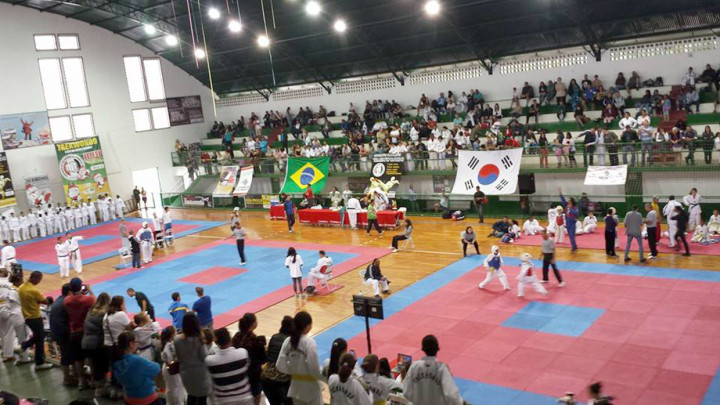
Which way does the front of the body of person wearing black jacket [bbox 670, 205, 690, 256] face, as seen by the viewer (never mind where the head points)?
to the viewer's left

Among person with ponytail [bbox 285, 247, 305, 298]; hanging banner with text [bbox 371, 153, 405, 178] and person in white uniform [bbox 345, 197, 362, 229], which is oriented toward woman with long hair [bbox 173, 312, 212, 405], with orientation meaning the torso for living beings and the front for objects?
the hanging banner with text

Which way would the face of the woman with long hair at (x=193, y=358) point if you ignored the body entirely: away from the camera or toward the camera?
away from the camera

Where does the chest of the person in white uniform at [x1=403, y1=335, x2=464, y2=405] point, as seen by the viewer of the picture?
away from the camera

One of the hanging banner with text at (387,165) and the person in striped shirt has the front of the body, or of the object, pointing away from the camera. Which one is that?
the person in striped shirt

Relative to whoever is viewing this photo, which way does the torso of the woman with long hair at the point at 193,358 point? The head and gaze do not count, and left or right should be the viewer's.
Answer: facing away from the viewer

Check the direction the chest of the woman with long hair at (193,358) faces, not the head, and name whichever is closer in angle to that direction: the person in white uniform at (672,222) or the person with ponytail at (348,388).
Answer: the person in white uniform

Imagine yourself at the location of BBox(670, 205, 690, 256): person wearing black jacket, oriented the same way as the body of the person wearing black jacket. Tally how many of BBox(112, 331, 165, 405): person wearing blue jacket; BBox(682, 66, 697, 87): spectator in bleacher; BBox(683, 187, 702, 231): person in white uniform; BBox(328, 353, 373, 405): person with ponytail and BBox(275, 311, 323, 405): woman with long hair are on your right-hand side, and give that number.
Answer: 2

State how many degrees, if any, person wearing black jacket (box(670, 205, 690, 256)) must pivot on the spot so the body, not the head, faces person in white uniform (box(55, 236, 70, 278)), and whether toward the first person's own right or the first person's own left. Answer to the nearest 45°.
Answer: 0° — they already face them

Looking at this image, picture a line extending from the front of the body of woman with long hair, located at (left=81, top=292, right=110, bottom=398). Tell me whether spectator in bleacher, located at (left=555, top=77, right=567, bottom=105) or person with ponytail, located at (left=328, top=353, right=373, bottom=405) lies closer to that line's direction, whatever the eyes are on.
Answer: the spectator in bleacher

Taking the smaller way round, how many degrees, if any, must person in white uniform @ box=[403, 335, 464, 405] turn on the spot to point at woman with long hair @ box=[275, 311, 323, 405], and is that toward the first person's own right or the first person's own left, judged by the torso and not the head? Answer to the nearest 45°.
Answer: approximately 90° to the first person's own left
